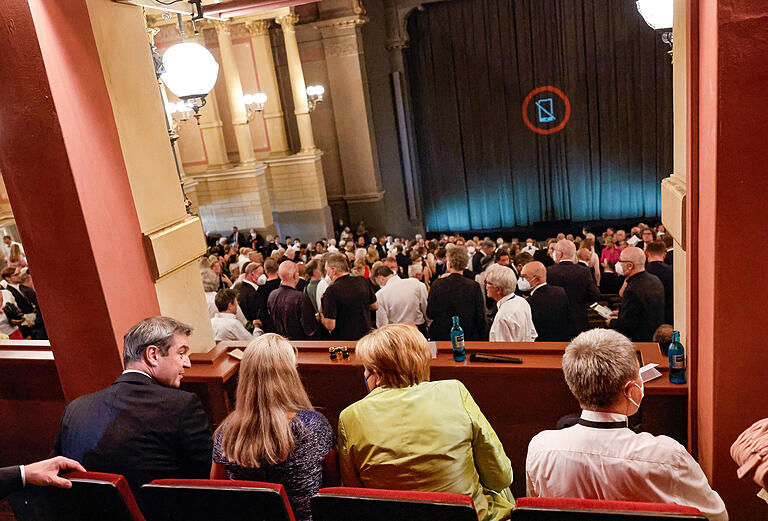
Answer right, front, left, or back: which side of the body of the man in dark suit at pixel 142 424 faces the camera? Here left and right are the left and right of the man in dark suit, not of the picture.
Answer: back

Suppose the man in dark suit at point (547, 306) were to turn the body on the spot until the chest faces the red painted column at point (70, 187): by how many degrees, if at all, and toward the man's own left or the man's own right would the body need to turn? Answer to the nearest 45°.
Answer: approximately 90° to the man's own left

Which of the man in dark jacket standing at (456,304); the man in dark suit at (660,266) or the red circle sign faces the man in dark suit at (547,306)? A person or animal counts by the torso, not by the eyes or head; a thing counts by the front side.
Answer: the red circle sign

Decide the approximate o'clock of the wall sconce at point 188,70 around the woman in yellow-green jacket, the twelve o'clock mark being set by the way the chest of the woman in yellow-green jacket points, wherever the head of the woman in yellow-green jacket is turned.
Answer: The wall sconce is roughly at 11 o'clock from the woman in yellow-green jacket.

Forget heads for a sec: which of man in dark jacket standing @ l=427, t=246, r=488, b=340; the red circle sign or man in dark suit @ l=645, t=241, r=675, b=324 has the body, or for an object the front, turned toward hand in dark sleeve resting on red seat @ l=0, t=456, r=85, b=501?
the red circle sign

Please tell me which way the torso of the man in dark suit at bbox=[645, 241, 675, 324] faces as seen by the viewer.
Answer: away from the camera

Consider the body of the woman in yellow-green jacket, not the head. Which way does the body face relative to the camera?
away from the camera

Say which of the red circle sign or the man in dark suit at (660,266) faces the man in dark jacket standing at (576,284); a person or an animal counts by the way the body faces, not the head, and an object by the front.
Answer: the red circle sign

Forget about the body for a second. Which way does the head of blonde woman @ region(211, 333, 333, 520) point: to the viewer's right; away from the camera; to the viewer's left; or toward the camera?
away from the camera

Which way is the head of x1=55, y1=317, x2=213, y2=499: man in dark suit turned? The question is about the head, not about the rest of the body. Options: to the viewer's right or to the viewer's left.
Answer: to the viewer's right

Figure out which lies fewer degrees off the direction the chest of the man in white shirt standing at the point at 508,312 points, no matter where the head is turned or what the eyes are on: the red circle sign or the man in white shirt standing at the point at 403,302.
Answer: the man in white shirt standing

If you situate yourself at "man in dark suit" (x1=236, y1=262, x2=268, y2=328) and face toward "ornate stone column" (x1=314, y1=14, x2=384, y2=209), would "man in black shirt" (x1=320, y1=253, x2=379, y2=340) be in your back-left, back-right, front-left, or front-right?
back-right
